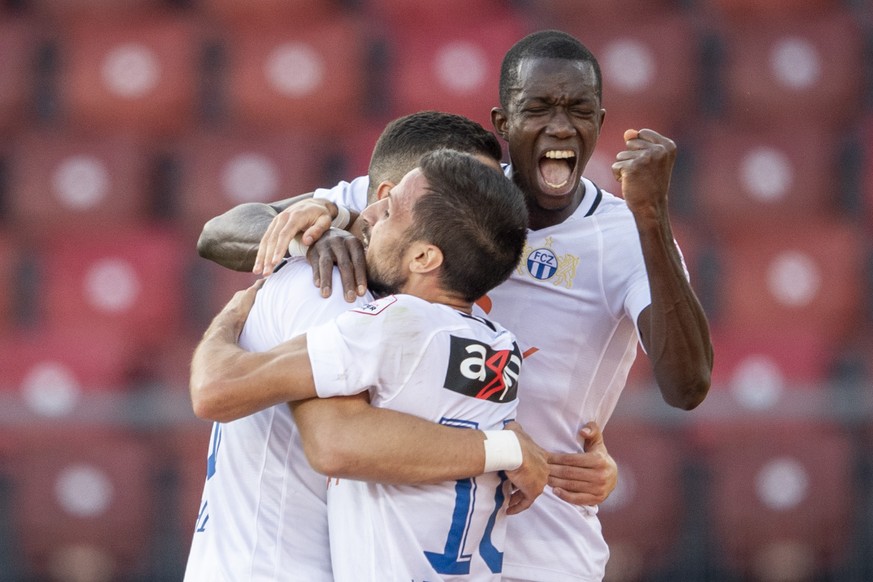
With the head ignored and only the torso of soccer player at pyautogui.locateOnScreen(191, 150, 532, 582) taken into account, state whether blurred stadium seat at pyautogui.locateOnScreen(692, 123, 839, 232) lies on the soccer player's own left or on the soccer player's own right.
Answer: on the soccer player's own right

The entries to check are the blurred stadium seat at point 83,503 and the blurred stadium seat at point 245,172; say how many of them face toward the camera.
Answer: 2

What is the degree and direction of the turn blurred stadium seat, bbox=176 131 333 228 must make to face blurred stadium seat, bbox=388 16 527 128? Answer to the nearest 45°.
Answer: approximately 90° to its left

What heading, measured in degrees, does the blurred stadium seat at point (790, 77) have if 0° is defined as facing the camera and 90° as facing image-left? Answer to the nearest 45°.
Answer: approximately 0°

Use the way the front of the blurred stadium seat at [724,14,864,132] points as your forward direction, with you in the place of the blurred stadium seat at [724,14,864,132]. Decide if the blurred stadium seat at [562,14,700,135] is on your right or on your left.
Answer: on your right

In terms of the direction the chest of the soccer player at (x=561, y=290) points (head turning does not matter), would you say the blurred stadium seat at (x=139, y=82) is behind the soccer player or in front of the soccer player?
behind

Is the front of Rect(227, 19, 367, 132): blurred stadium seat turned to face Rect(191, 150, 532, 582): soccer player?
yes
